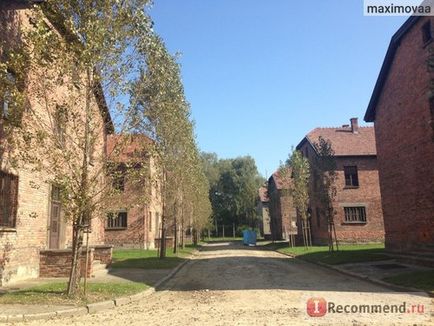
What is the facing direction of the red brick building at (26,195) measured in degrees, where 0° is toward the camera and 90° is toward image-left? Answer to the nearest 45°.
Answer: approximately 315°

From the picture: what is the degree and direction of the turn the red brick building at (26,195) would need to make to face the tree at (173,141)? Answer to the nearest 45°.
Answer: approximately 90° to its left

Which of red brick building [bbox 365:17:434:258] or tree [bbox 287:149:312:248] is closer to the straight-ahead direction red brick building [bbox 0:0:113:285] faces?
the red brick building

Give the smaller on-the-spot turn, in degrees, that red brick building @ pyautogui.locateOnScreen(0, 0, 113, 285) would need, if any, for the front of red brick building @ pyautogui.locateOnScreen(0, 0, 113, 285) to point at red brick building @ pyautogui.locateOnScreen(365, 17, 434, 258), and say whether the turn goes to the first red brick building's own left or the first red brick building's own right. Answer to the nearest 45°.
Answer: approximately 45° to the first red brick building's own left

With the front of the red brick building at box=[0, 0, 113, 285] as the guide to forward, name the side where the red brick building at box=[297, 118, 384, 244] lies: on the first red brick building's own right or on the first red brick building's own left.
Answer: on the first red brick building's own left

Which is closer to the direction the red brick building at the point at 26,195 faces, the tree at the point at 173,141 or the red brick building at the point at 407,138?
the red brick building

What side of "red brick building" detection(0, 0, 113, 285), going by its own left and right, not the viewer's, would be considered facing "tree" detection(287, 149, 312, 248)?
left
